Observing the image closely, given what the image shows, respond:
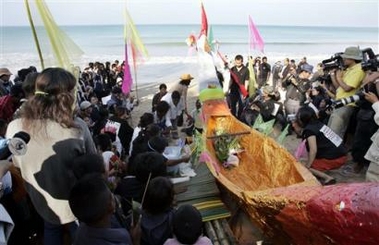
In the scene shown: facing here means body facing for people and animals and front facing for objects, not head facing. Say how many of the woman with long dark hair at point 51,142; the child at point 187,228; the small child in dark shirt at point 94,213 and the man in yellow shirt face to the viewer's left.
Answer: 1

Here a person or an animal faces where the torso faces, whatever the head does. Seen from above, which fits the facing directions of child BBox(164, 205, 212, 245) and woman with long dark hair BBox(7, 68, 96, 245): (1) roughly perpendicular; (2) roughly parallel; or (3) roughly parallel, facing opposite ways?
roughly parallel

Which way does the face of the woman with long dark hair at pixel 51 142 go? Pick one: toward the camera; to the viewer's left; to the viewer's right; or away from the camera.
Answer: away from the camera

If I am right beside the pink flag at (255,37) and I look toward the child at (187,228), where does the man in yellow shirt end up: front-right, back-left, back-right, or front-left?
front-left

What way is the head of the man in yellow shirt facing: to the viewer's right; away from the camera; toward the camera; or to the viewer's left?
to the viewer's left

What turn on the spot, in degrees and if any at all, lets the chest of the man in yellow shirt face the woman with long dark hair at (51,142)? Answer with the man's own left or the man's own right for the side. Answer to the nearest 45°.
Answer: approximately 90° to the man's own left

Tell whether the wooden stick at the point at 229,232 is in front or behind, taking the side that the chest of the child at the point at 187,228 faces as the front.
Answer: in front

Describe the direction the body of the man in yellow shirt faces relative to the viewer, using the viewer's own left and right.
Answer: facing to the left of the viewer

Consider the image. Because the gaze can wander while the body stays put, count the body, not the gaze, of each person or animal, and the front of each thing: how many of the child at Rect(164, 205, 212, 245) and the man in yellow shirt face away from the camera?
1

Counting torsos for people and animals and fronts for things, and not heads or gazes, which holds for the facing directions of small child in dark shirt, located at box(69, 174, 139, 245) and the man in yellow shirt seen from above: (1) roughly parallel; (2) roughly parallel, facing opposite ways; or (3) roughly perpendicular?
roughly perpendicular

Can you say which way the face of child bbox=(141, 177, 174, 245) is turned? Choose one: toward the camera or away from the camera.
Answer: away from the camera

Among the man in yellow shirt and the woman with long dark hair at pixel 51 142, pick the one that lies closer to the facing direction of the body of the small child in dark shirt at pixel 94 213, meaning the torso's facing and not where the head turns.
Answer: the man in yellow shirt

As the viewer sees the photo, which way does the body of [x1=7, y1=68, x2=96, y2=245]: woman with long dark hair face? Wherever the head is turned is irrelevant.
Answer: away from the camera

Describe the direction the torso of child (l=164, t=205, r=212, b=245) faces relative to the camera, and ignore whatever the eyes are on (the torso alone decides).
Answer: away from the camera

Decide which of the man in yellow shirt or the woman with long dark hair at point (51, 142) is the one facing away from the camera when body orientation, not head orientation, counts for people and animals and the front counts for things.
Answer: the woman with long dark hair

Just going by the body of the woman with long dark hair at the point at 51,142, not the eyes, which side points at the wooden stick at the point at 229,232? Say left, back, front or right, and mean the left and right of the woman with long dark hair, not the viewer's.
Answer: right
